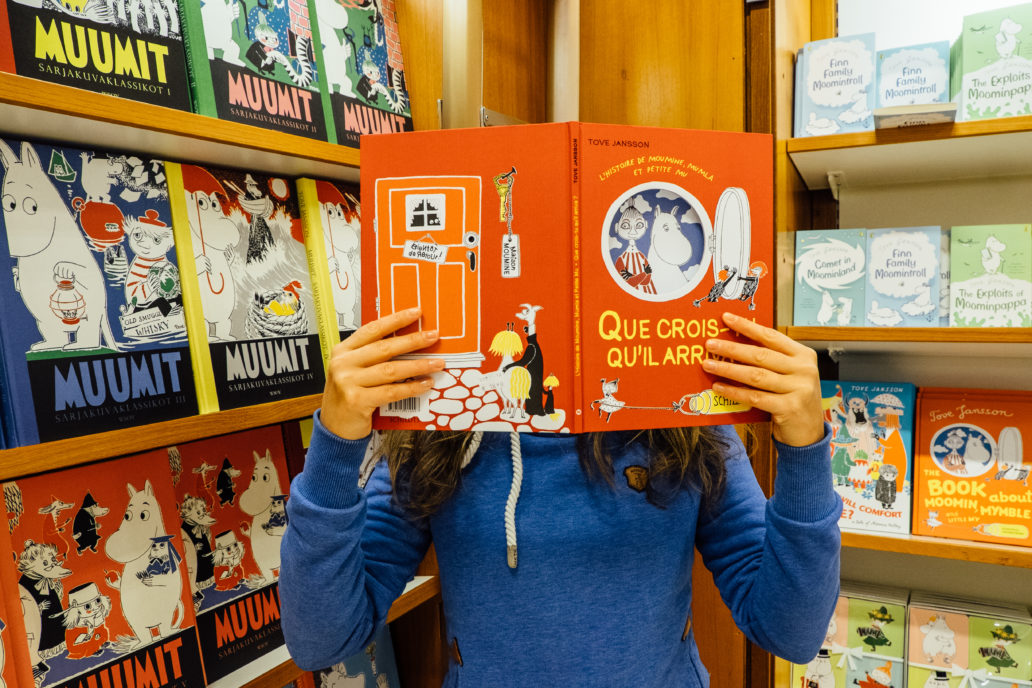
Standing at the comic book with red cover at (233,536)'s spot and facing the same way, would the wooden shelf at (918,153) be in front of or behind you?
in front

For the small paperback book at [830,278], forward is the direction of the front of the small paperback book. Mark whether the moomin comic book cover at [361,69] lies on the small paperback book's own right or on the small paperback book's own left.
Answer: on the small paperback book's own right

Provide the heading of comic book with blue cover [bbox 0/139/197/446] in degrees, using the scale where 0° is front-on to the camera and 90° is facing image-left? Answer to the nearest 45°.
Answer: approximately 315°

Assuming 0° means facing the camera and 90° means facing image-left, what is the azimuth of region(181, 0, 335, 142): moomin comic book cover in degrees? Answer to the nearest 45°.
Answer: approximately 315°

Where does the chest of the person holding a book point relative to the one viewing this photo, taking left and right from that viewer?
facing the viewer

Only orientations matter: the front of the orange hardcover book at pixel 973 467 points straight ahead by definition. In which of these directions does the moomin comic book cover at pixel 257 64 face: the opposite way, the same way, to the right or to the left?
to the left

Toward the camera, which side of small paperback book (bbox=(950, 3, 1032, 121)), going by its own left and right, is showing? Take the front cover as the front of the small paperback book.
front

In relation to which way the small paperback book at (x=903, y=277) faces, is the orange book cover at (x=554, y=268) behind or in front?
in front

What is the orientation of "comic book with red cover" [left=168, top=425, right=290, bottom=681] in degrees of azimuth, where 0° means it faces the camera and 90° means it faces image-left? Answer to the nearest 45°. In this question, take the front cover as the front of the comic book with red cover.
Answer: approximately 315°

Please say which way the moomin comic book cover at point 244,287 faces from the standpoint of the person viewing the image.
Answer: facing the viewer and to the right of the viewer

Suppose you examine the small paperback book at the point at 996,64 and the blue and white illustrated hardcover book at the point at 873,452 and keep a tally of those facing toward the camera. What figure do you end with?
2

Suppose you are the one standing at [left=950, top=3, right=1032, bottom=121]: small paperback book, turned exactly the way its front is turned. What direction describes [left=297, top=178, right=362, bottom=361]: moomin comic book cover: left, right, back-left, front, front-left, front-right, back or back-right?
front-right

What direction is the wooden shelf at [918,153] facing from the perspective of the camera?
toward the camera

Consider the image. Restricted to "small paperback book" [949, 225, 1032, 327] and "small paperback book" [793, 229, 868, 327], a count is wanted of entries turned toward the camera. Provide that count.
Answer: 2
